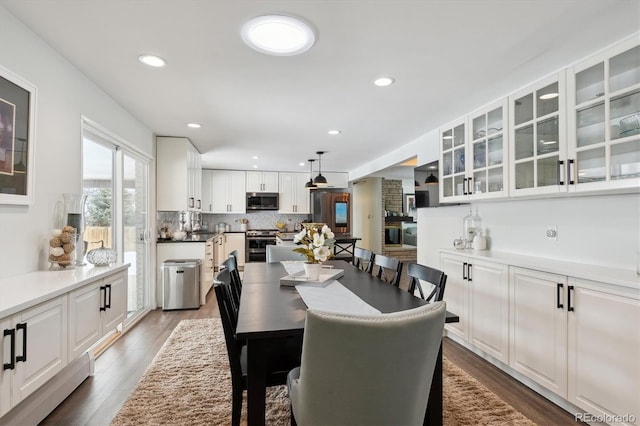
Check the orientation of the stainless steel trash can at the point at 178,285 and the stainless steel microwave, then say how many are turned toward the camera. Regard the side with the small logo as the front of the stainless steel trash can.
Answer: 2

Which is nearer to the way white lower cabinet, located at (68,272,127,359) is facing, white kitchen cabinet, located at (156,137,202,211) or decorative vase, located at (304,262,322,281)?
the decorative vase

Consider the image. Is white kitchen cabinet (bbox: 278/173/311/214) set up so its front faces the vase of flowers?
yes

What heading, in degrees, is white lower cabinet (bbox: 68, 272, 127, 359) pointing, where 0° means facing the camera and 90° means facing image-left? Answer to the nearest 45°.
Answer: approximately 315°

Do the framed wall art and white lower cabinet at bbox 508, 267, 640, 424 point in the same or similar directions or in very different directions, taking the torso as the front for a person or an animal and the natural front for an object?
very different directions

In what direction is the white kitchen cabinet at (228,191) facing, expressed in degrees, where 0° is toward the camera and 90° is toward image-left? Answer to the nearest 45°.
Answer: approximately 0°
